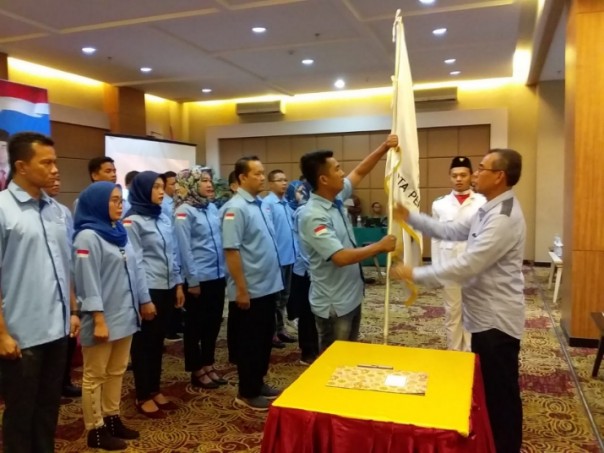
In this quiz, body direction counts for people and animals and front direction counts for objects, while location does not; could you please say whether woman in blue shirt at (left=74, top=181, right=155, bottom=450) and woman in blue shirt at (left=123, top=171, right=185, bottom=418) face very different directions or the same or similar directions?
same or similar directions

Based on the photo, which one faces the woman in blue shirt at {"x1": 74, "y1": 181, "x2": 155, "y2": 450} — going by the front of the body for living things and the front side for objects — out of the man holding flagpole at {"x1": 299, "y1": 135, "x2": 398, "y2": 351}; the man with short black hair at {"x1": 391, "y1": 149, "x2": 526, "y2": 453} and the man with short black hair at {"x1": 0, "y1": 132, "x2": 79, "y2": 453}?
the man with short black hair at {"x1": 391, "y1": 149, "x2": 526, "y2": 453}

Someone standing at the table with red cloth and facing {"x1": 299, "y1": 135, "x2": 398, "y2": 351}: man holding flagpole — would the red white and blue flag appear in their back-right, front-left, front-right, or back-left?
front-left

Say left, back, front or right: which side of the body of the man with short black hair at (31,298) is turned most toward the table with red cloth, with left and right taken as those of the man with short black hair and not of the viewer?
front

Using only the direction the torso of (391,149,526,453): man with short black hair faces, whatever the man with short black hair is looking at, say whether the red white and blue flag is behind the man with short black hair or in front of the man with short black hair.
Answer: in front

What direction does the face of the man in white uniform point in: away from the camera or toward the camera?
toward the camera

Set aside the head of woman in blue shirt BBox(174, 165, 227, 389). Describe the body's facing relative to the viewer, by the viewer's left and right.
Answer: facing the viewer and to the right of the viewer

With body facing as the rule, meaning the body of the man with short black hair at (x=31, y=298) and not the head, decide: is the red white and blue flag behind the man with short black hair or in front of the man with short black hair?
behind

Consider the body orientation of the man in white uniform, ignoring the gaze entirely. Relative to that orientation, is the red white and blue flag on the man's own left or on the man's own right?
on the man's own right

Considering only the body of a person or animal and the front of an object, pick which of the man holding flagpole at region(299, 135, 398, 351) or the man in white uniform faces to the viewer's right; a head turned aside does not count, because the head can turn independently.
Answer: the man holding flagpole

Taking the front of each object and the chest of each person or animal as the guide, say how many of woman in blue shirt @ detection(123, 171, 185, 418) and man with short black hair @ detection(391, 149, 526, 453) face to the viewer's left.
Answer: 1

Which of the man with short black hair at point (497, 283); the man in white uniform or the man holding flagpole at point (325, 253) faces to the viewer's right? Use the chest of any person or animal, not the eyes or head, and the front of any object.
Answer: the man holding flagpole

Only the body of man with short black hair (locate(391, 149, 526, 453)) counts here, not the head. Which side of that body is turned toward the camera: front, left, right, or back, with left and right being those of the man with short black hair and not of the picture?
left

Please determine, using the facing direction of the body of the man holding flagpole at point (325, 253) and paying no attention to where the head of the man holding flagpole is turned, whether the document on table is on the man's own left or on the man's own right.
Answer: on the man's own right

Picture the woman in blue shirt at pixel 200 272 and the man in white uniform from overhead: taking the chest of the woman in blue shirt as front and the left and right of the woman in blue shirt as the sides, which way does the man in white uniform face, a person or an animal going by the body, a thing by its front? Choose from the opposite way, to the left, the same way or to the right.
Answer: to the right

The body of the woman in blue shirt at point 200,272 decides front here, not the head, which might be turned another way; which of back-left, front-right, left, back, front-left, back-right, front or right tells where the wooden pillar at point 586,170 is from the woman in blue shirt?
front-left

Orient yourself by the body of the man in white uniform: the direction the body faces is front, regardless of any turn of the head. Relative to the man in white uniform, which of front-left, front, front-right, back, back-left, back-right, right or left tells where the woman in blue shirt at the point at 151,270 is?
front-right

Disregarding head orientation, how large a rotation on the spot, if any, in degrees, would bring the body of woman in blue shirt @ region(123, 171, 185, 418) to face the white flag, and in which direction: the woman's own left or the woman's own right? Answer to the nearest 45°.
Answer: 0° — they already face it

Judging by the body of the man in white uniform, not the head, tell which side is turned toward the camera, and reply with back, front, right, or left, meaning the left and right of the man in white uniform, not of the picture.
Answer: front

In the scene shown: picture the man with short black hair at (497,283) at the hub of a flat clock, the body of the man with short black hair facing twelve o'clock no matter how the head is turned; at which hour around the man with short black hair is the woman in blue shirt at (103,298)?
The woman in blue shirt is roughly at 12 o'clock from the man with short black hair.

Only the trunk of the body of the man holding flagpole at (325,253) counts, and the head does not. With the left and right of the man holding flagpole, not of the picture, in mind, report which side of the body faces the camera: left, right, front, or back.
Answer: right
